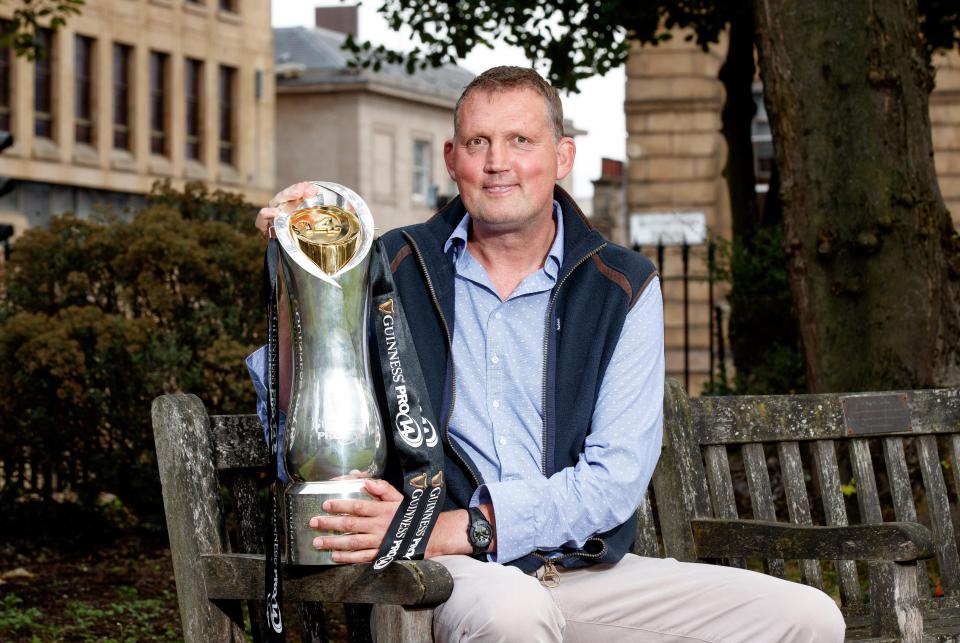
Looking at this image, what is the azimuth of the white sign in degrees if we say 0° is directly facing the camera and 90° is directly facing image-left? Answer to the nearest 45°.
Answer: approximately 0°

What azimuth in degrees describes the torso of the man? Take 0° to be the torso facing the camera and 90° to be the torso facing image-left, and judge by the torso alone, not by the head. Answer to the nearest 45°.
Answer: approximately 0°

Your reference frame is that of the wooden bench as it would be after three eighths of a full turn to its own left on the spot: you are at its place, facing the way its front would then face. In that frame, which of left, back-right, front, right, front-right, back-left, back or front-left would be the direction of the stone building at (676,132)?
front

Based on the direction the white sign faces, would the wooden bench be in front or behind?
in front

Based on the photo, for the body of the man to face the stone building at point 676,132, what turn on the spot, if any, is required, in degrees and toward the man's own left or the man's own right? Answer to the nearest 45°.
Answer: approximately 180°

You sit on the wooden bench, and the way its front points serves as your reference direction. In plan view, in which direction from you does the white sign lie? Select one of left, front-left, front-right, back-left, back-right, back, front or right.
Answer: back-left

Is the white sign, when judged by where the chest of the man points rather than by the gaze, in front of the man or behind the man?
behind
